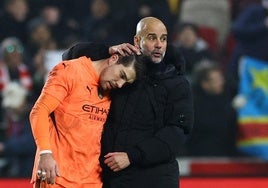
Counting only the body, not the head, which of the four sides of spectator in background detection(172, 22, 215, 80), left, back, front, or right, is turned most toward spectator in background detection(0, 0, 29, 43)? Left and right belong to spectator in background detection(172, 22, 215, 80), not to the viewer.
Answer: right

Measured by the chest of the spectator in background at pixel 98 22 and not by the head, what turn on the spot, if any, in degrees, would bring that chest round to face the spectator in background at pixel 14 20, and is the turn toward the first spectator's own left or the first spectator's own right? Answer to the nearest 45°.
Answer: approximately 90° to the first spectator's own right

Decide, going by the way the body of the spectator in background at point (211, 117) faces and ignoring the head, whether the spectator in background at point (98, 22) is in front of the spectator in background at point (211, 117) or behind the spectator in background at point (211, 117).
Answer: behind

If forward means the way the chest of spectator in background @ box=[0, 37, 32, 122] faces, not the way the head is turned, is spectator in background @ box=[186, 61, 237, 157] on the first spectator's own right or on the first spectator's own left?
on the first spectator's own left

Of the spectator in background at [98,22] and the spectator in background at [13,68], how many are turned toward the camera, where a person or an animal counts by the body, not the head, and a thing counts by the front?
2

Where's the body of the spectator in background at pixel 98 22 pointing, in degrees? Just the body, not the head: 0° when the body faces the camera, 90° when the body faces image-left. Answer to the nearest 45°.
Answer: approximately 0°

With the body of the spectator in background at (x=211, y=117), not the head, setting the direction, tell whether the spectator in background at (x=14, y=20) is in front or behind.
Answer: behind

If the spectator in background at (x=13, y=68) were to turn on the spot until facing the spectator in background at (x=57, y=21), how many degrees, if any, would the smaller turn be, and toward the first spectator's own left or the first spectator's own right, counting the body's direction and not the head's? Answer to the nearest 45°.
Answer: approximately 135° to the first spectator's own left
